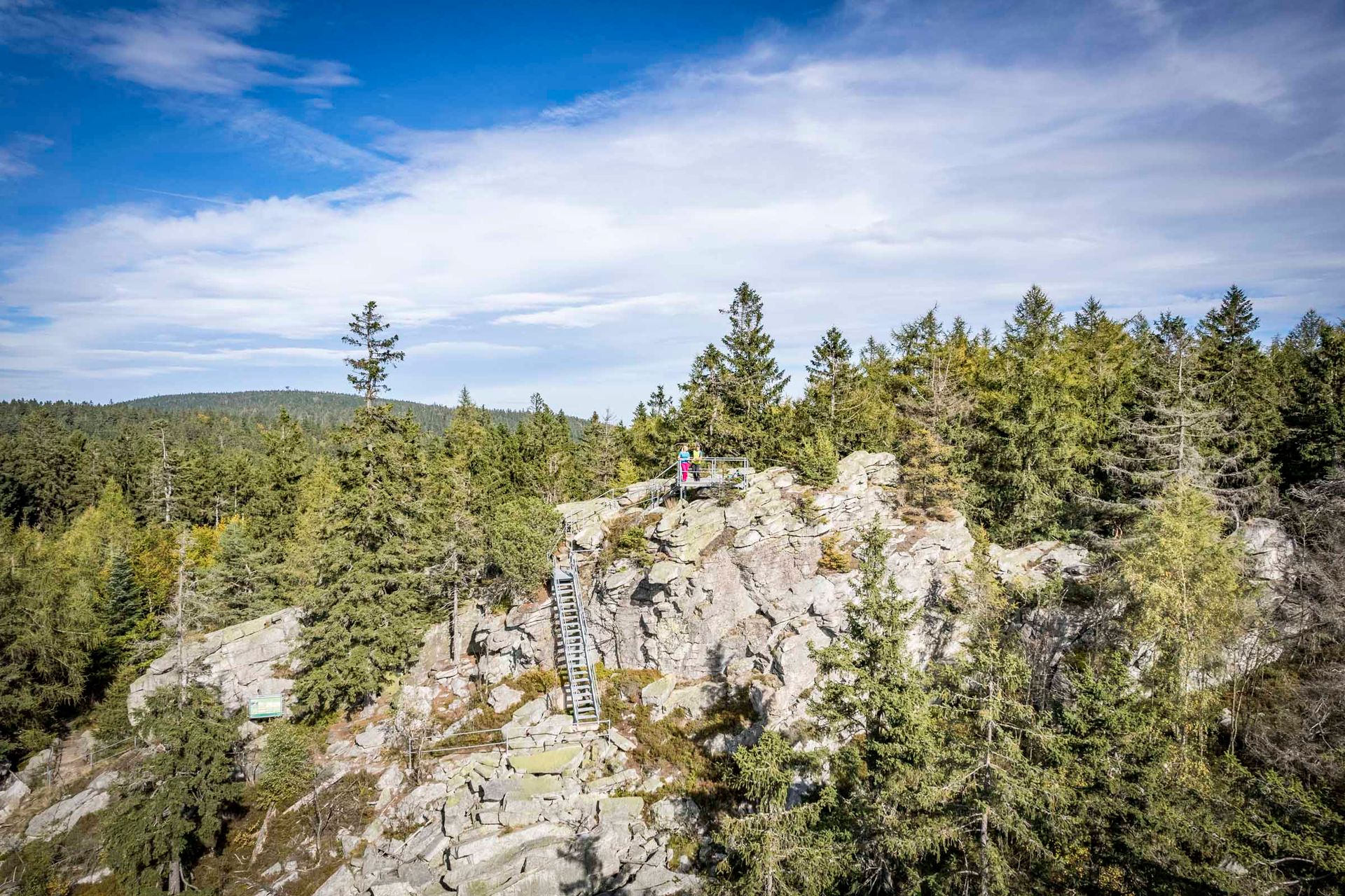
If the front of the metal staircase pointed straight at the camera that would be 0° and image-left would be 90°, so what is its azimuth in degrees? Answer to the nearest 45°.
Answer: approximately 0°

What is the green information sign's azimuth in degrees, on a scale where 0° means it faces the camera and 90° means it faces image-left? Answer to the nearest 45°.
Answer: approximately 0°

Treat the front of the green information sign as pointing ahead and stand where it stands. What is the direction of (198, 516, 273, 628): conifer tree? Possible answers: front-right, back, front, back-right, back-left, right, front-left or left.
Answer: back

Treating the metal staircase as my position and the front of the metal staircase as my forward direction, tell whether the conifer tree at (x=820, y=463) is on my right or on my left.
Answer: on my left

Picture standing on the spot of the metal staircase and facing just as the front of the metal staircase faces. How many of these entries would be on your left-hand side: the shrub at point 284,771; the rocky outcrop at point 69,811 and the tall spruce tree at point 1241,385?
1

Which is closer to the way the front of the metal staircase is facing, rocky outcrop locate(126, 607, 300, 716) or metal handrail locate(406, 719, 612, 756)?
the metal handrail

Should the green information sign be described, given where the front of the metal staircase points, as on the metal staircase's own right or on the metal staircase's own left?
on the metal staircase's own right

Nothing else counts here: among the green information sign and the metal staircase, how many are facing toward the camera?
2

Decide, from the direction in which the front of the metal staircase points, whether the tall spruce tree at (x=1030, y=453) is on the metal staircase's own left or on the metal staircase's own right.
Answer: on the metal staircase's own left
